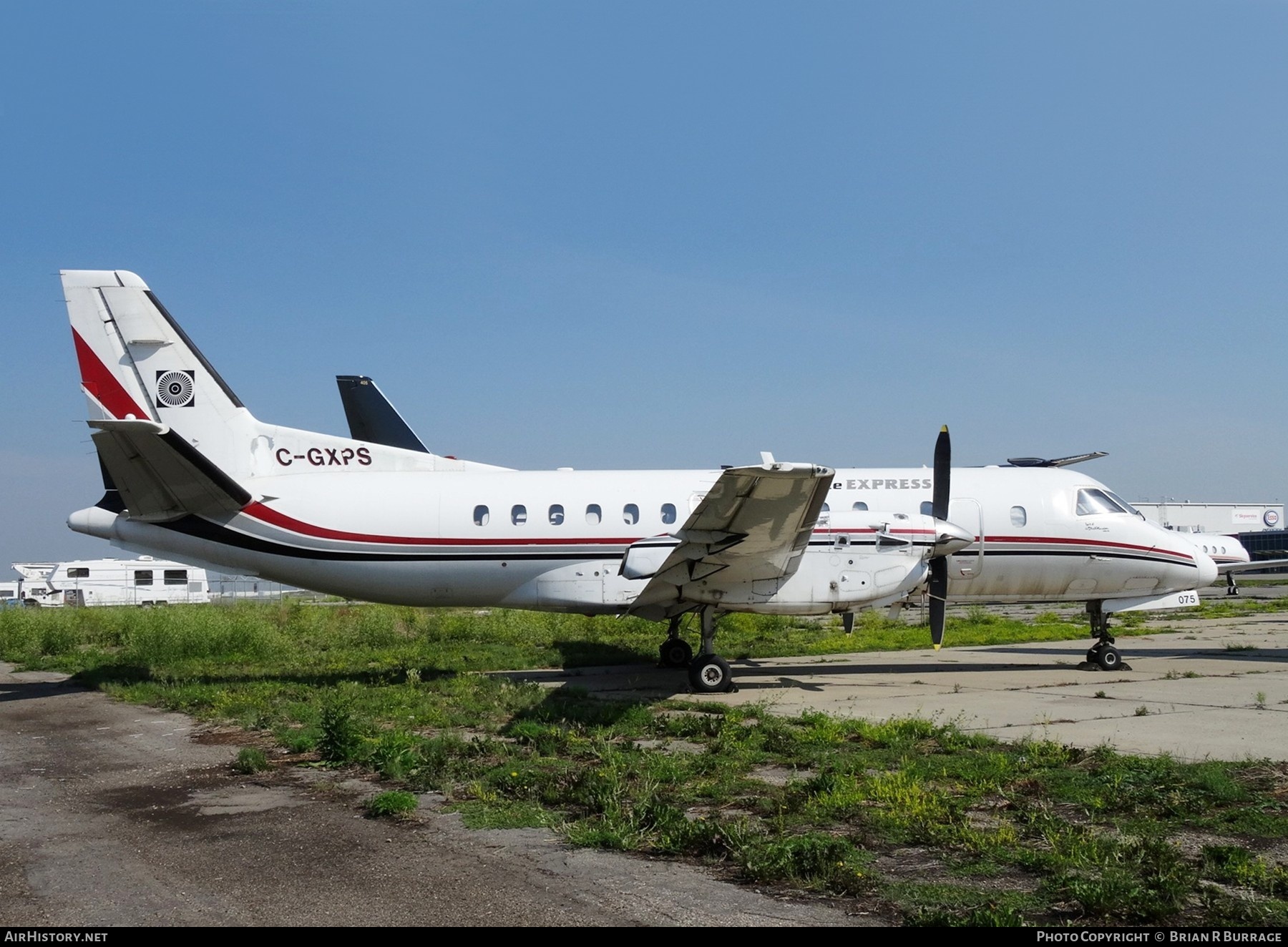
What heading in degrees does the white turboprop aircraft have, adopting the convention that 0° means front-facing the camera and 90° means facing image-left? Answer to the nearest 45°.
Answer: approximately 270°
